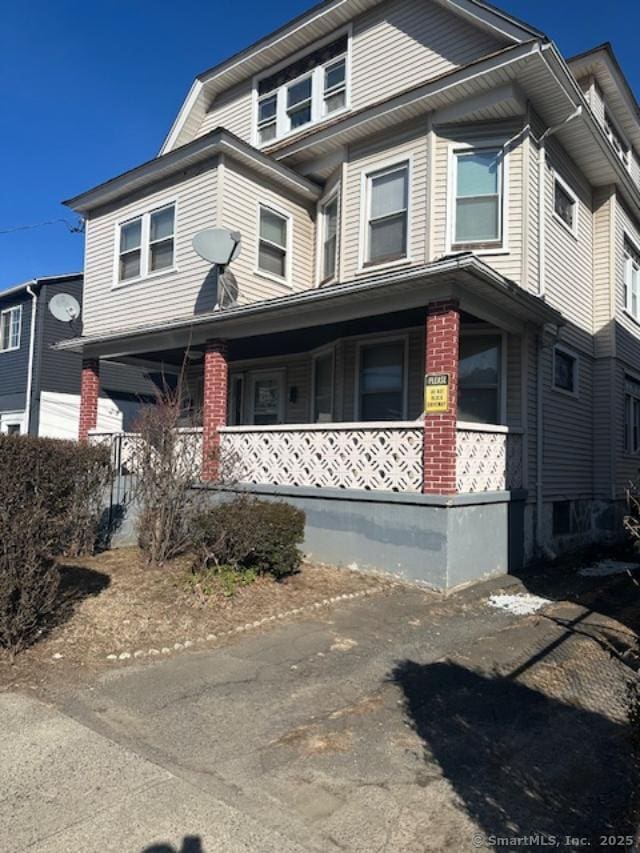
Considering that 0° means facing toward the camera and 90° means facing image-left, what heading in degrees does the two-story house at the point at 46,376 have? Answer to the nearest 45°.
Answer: approximately 45°

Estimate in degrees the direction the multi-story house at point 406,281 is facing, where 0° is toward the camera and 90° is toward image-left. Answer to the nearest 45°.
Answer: approximately 45°

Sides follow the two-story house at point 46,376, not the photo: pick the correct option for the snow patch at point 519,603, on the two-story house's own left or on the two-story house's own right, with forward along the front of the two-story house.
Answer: on the two-story house's own left

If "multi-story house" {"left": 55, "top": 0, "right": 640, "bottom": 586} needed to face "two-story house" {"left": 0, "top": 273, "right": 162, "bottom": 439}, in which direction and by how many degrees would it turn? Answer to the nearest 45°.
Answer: approximately 90° to its right

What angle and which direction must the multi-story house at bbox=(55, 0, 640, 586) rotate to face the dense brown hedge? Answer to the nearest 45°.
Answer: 0° — it already faces it

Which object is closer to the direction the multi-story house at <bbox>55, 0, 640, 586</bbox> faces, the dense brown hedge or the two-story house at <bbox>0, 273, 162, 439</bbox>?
the dense brown hedge

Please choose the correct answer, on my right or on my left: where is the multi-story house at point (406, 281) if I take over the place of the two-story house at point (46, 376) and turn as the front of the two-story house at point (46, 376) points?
on my left
